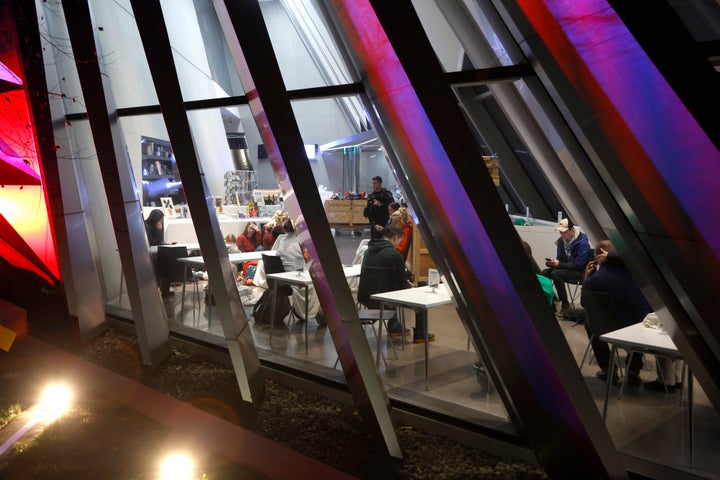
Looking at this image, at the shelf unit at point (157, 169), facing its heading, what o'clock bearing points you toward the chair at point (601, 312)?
The chair is roughly at 11 o'clock from the shelf unit.

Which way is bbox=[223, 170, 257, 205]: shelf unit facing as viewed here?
toward the camera

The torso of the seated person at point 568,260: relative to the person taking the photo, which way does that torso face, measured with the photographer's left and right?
facing the viewer and to the left of the viewer

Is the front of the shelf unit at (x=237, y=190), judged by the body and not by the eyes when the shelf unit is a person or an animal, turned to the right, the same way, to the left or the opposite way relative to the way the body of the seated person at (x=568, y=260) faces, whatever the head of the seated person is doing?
to the left

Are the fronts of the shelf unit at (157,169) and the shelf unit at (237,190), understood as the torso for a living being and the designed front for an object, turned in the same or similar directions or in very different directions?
same or similar directions

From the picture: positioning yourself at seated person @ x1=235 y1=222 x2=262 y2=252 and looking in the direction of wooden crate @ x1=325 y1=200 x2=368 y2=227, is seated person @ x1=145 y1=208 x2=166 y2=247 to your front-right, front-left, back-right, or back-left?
back-left

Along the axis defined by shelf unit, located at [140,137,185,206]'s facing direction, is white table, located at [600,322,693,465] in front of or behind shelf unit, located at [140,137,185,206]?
in front

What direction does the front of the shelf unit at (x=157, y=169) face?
toward the camera

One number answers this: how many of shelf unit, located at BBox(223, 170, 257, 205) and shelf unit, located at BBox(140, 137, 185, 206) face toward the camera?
2

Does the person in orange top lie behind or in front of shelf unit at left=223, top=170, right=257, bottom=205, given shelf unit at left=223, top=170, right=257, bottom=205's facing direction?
in front
